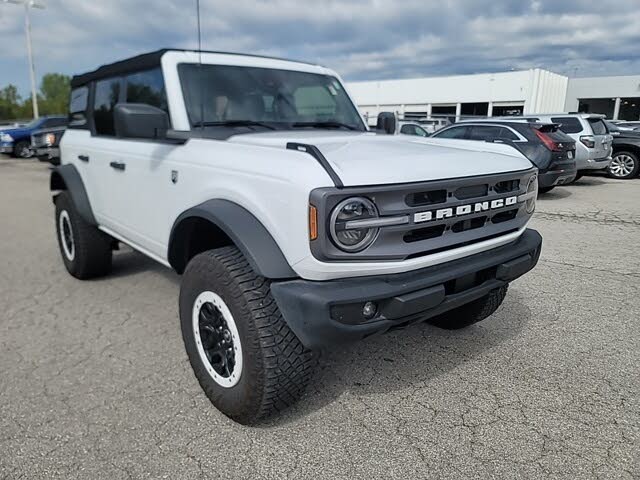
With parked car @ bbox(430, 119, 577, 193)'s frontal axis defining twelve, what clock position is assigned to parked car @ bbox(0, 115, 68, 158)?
parked car @ bbox(0, 115, 68, 158) is roughly at 11 o'clock from parked car @ bbox(430, 119, 577, 193).

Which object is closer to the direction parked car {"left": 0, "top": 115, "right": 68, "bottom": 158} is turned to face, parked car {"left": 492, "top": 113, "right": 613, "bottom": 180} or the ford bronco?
the ford bronco

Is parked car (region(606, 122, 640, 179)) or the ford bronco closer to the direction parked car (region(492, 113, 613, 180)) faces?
the parked car

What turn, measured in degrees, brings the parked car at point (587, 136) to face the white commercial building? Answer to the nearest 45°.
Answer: approximately 45° to its right

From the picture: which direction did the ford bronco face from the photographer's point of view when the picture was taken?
facing the viewer and to the right of the viewer

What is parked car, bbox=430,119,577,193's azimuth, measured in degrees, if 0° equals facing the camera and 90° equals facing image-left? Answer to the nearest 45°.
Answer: approximately 135°

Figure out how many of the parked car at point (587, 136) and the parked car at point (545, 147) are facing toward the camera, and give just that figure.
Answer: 0

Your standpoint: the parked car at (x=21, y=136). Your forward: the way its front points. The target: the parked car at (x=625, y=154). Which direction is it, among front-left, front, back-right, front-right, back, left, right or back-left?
left

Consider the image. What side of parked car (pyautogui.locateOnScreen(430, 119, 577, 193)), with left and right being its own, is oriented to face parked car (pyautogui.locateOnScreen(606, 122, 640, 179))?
right

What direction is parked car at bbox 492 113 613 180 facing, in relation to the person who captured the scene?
facing away from the viewer and to the left of the viewer

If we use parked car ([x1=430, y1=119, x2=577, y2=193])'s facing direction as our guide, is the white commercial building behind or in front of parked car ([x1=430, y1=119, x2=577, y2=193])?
in front

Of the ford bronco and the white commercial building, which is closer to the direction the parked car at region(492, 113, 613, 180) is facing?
the white commercial building

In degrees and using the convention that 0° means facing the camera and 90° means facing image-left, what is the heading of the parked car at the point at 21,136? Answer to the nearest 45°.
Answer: approximately 45°

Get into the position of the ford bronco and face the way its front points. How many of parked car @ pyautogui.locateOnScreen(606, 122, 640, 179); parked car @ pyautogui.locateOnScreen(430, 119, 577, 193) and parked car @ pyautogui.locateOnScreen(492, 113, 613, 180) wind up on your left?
3

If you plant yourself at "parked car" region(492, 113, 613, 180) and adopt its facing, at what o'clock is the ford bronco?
The ford bronco is roughly at 8 o'clock from the parked car.
